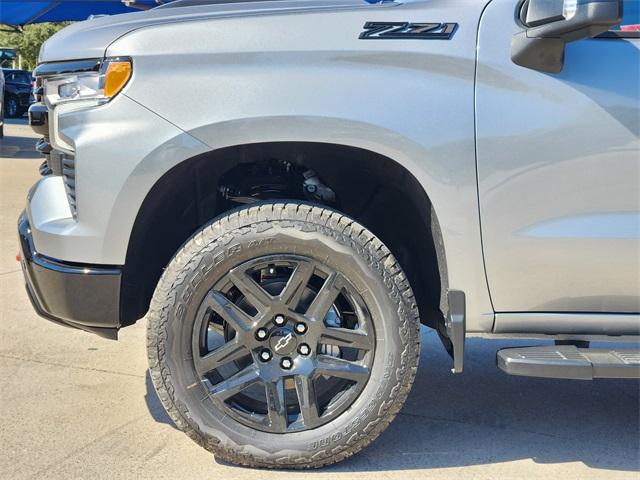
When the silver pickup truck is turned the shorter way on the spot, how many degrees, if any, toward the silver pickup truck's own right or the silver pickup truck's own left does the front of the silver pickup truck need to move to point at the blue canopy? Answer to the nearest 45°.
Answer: approximately 90° to the silver pickup truck's own right

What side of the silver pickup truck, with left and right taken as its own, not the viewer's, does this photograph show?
left

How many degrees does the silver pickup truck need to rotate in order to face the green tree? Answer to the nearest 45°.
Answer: approximately 90° to its right

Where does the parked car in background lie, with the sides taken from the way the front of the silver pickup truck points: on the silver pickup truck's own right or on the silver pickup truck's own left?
on the silver pickup truck's own right
